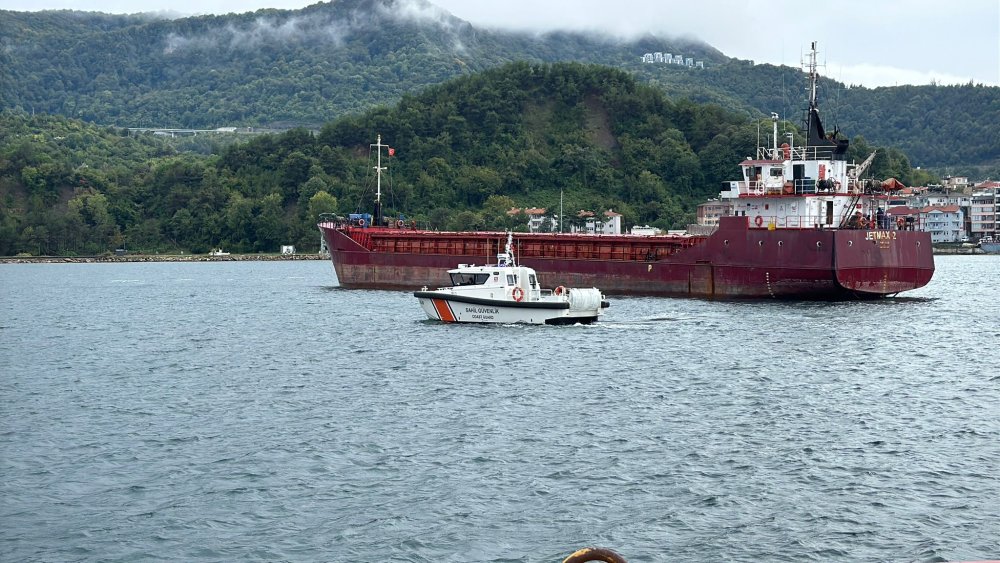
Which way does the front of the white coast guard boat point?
to the viewer's left
